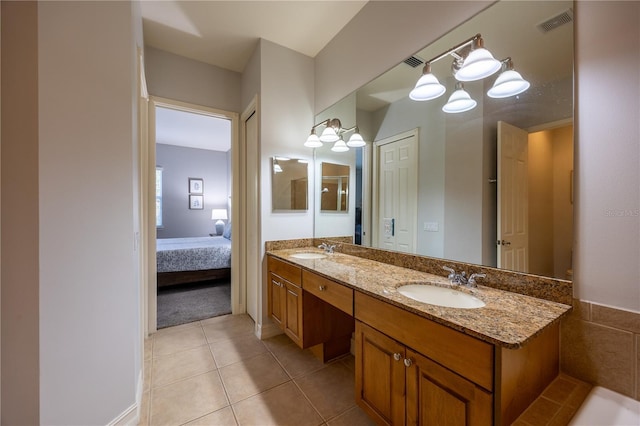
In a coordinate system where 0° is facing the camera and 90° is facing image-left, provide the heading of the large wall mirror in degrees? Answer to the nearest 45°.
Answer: approximately 45°

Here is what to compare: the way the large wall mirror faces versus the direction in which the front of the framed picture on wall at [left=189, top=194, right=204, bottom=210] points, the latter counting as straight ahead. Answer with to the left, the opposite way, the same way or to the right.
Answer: to the right

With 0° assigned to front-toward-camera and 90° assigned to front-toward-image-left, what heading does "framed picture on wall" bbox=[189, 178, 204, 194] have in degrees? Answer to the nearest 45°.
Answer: approximately 0°

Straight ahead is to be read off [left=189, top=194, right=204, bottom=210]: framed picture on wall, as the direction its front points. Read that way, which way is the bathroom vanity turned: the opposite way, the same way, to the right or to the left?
to the right

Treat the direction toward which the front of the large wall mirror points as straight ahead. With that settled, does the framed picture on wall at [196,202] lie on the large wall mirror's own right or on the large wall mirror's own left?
on the large wall mirror's own right

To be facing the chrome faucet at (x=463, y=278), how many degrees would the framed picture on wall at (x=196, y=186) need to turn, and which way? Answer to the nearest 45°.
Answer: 0° — it already faces it

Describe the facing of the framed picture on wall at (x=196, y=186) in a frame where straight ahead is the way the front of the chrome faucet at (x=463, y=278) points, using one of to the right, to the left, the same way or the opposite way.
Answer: to the left
